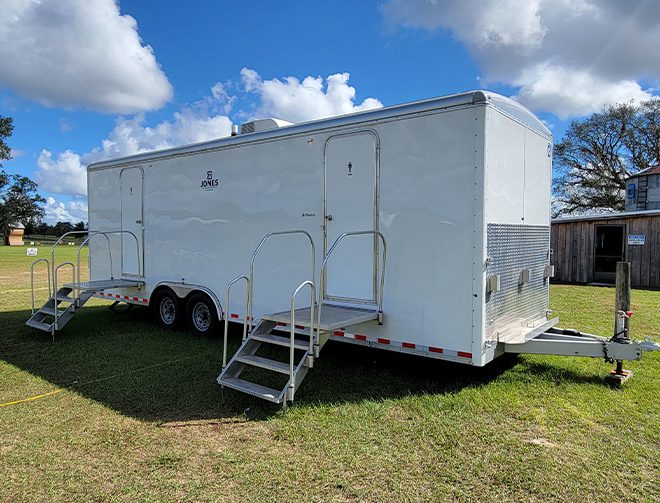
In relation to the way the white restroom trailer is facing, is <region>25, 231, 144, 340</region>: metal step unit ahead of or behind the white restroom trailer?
behind

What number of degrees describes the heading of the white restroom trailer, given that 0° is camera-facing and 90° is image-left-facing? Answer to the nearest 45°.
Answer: approximately 315°

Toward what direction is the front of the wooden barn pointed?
toward the camera

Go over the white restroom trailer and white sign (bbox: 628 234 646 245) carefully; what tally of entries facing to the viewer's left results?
0

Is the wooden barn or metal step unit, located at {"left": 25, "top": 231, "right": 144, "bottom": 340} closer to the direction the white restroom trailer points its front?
the wooden barn

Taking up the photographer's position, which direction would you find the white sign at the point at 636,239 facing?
facing the viewer

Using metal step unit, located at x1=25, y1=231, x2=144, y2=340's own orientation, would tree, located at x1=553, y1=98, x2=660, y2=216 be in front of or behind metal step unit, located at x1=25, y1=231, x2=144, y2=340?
behind

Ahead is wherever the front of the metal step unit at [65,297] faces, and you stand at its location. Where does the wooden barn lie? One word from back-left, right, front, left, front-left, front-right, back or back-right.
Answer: back-left

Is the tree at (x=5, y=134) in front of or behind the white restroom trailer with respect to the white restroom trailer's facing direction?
behind

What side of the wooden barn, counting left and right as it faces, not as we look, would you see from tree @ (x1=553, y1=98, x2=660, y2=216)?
back

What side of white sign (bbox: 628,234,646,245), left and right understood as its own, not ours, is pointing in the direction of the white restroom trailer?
front

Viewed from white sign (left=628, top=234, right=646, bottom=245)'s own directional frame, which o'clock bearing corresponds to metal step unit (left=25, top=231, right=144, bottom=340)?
The metal step unit is roughly at 1 o'clock from the white sign.

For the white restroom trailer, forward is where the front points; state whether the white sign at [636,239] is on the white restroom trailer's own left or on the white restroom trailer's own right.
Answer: on the white restroom trailer's own left

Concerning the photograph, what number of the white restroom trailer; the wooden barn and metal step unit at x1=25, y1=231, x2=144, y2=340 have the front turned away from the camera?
0

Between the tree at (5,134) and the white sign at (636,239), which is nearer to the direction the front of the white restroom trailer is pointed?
the white sign

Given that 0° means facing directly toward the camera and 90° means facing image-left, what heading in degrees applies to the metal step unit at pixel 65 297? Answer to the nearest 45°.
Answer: approximately 45°

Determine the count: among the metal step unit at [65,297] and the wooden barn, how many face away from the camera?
0

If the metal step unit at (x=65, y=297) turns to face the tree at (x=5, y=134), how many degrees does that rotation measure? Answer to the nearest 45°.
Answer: approximately 135° to its right

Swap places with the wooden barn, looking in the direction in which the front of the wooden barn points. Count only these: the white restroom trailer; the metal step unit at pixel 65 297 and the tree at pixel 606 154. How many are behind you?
1

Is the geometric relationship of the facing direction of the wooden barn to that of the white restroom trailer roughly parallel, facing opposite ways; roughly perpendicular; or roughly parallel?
roughly perpendicular
